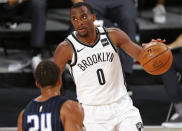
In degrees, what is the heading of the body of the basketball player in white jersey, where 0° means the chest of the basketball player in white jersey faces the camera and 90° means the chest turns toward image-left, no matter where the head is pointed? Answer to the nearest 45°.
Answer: approximately 0°

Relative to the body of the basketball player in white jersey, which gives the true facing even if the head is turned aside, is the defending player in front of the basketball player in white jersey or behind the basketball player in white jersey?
in front
